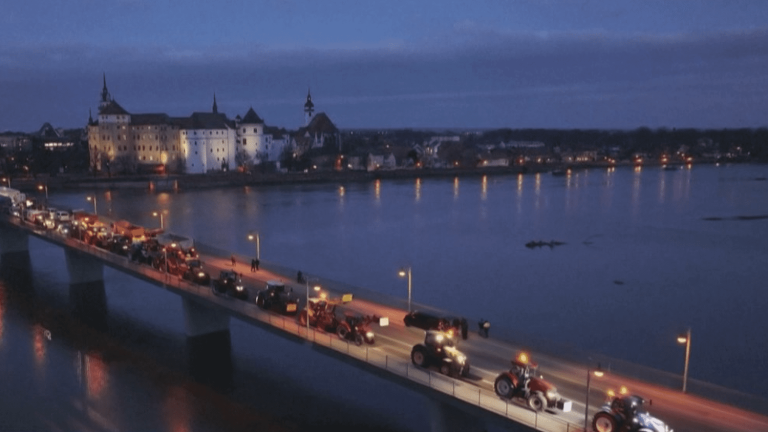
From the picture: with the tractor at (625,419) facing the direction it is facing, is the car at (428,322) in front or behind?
behind

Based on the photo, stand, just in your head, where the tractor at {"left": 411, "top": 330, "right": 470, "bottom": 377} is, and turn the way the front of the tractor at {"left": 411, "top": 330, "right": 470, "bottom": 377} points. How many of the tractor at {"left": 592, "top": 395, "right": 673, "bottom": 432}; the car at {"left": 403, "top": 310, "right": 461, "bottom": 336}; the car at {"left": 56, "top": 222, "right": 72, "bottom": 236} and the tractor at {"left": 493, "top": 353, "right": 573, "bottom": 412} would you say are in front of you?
2

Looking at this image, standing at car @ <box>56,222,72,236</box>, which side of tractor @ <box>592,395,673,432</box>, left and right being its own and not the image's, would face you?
back

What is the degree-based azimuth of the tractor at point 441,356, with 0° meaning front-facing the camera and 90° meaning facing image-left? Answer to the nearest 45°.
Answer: approximately 315°

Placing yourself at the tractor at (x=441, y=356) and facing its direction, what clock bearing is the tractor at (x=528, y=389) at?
the tractor at (x=528, y=389) is roughly at 12 o'clock from the tractor at (x=441, y=356).

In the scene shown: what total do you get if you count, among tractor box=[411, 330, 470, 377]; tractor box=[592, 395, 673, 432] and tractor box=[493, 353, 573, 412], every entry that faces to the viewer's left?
0

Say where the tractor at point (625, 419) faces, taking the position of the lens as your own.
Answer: facing the viewer and to the right of the viewer

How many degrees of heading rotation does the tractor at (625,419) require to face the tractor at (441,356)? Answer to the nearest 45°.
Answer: approximately 180°

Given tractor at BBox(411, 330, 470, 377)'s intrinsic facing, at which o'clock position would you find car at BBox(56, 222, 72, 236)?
The car is roughly at 6 o'clock from the tractor.

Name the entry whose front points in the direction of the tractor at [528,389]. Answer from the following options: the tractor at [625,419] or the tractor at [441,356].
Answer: the tractor at [441,356]

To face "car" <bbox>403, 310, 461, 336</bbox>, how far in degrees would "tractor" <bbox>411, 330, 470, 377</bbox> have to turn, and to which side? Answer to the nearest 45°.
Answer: approximately 135° to its left

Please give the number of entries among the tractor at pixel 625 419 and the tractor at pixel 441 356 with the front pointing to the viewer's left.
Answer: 0

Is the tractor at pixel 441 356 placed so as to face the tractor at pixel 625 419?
yes
